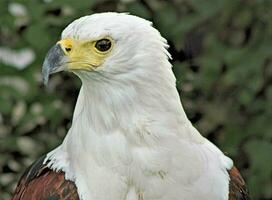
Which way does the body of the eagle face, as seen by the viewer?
toward the camera
